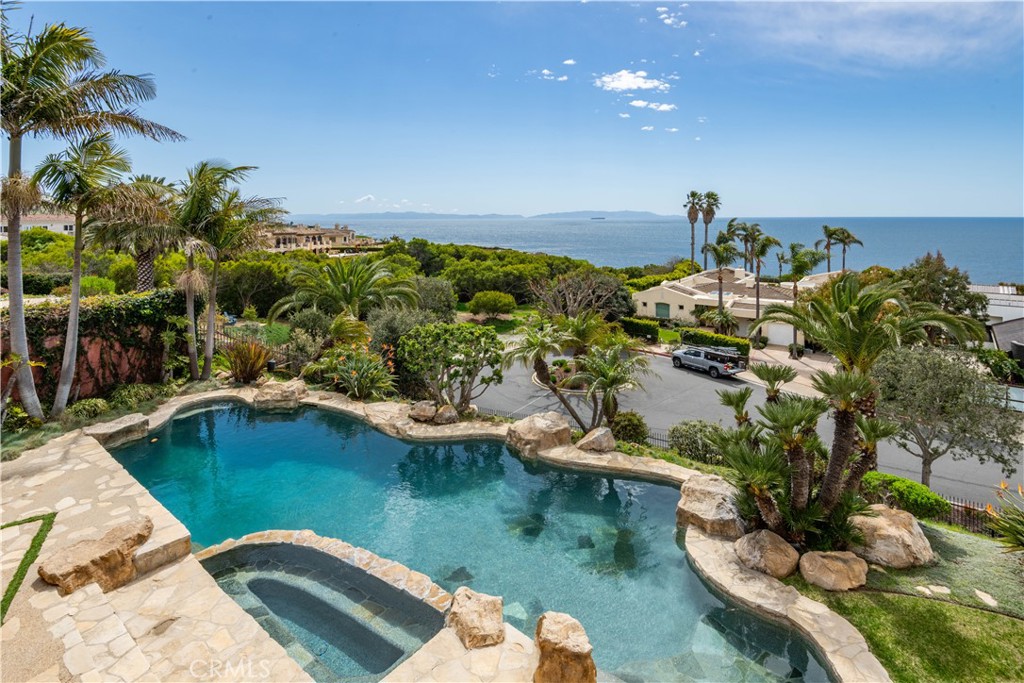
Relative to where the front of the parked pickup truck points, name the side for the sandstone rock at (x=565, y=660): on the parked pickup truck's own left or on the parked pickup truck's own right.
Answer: on the parked pickup truck's own left

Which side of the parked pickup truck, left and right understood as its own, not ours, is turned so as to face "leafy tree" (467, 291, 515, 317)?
front

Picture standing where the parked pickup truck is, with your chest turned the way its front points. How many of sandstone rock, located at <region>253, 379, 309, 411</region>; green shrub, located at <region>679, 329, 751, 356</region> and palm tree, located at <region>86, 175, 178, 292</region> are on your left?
2

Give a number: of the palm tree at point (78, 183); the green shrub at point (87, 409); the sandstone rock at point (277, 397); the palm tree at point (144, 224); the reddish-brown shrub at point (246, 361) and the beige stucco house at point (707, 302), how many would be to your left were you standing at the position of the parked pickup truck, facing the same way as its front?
5

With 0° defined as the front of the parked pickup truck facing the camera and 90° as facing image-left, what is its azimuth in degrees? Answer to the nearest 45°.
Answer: approximately 135°

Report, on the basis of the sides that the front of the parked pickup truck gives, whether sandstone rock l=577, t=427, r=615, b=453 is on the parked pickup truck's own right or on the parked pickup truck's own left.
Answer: on the parked pickup truck's own left

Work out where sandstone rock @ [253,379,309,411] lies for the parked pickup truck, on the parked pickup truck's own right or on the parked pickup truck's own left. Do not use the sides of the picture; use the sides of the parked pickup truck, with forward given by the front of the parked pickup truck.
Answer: on the parked pickup truck's own left

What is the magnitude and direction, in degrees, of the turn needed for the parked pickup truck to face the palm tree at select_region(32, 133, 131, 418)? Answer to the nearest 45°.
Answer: approximately 90° to its left

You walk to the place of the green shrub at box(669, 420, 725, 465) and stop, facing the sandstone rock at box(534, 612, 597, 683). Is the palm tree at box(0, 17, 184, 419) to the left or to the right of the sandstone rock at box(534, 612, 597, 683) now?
right

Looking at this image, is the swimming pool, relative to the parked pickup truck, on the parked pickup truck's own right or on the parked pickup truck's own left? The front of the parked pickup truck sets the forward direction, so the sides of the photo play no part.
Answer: on the parked pickup truck's own left

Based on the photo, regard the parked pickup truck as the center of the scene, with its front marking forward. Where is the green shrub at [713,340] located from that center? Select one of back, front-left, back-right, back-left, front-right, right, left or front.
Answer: front-right

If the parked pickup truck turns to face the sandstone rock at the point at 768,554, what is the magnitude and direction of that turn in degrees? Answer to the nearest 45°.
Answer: approximately 135° to its left

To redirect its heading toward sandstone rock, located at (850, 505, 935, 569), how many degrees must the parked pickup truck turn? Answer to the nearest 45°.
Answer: approximately 135° to its left

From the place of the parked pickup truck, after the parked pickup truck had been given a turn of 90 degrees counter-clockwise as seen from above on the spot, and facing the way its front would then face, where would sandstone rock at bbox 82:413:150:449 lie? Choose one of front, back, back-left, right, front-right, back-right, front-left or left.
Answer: front
